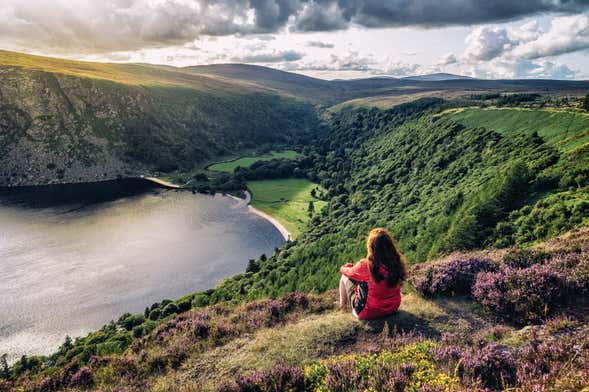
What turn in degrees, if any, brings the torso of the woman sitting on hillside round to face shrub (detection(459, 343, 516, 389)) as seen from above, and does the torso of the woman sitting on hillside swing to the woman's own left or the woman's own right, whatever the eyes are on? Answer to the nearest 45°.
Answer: approximately 180°

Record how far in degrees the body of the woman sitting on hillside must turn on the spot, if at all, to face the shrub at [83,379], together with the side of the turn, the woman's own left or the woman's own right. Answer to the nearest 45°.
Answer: approximately 45° to the woman's own left

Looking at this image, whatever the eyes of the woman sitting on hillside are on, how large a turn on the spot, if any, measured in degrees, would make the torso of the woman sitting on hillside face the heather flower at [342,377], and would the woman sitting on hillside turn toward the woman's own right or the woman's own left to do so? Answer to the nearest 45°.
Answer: approximately 135° to the woman's own left

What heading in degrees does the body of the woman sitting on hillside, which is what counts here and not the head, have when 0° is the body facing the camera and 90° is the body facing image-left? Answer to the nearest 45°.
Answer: approximately 135°

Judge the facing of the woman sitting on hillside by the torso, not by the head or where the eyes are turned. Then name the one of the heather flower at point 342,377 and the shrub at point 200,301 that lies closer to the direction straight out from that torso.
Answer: the shrub

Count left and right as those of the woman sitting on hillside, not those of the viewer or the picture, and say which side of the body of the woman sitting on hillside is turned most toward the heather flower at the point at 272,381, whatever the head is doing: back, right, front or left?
left

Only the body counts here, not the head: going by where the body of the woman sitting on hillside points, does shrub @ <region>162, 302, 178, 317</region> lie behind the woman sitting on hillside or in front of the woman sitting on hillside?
in front
